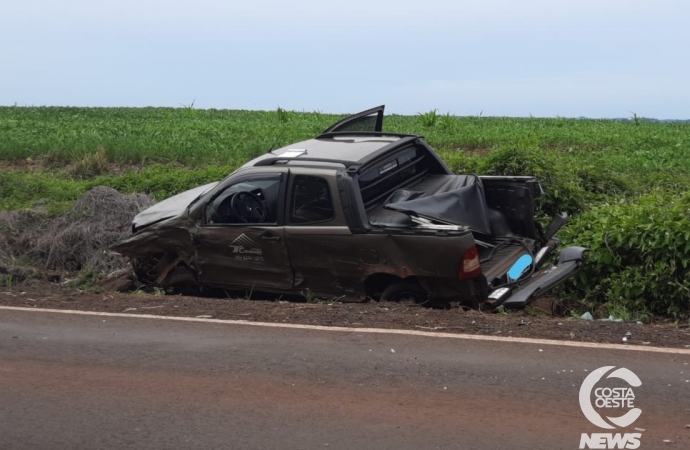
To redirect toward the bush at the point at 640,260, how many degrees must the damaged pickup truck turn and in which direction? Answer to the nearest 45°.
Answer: approximately 135° to its right

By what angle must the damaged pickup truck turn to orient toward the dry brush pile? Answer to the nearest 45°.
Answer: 0° — it already faces it

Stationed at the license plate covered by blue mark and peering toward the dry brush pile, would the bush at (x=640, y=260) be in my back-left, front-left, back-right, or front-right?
back-right

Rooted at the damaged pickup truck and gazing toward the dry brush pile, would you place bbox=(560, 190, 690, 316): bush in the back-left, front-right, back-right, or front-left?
back-right

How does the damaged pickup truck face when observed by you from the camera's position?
facing away from the viewer and to the left of the viewer

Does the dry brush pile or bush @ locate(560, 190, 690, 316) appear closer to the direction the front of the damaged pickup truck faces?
the dry brush pile
